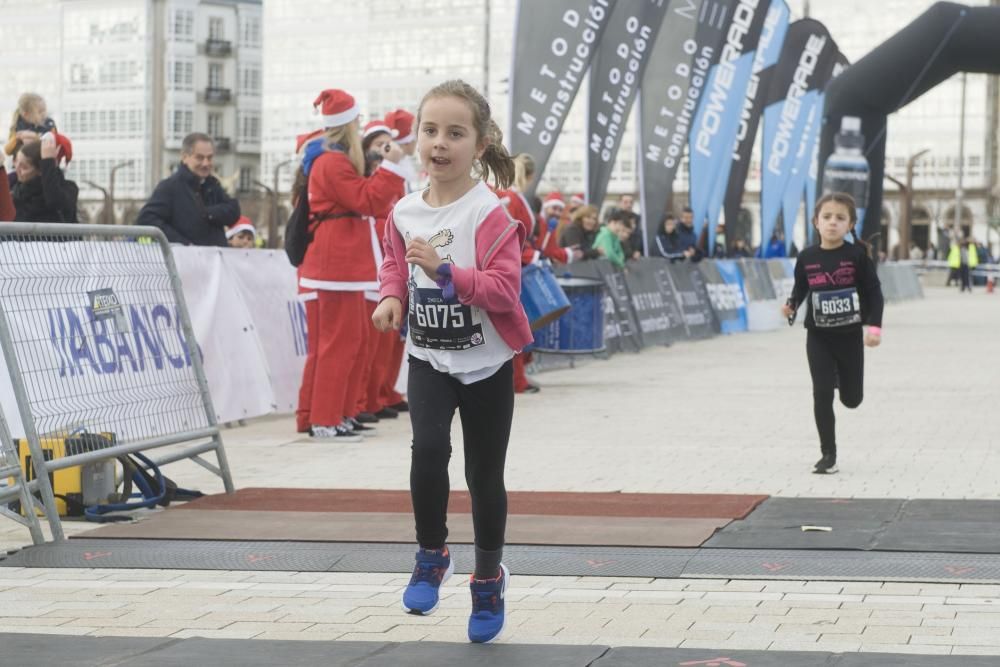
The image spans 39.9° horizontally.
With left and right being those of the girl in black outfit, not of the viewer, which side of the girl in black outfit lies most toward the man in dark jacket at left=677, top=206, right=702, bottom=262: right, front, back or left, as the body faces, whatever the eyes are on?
back

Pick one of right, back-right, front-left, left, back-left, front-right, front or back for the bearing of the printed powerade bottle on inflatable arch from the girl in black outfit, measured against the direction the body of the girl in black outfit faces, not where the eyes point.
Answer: back

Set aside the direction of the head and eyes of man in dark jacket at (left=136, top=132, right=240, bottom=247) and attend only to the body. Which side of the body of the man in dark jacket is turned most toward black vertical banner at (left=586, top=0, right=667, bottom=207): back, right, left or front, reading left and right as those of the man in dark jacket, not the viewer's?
left

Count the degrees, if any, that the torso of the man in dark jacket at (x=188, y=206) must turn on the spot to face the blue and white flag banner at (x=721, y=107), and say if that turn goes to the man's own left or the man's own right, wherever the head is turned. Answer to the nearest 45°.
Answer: approximately 90° to the man's own left

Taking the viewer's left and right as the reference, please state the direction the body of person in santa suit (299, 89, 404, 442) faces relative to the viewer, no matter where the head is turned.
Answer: facing to the right of the viewer

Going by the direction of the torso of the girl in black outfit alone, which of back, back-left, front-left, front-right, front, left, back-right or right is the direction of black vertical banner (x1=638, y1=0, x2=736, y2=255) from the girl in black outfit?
back

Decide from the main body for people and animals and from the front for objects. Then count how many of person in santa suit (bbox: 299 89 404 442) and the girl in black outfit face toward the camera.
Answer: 1

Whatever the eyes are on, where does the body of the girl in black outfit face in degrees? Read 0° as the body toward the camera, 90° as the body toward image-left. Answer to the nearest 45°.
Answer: approximately 0°
